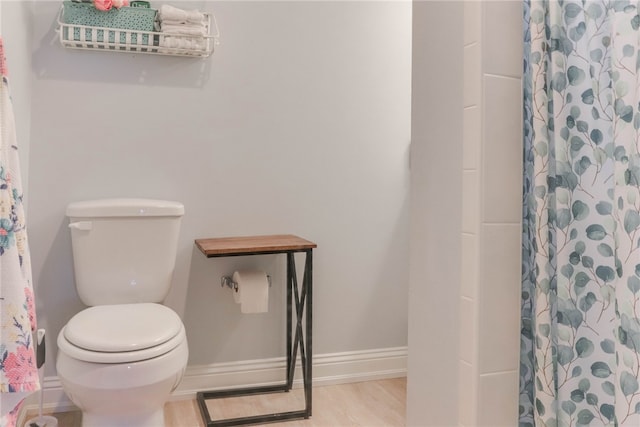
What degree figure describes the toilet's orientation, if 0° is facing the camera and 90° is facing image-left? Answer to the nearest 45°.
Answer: approximately 0°

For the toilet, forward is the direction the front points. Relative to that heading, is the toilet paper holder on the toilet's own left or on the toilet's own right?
on the toilet's own left

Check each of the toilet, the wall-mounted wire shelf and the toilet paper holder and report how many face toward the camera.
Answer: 3

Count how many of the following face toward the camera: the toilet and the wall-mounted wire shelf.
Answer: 2

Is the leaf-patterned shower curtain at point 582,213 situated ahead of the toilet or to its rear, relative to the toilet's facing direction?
ahead

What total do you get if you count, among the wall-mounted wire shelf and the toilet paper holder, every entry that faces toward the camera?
2
